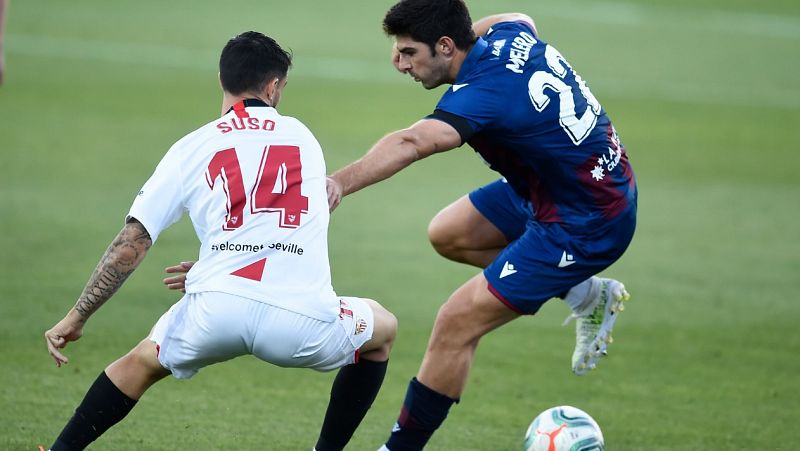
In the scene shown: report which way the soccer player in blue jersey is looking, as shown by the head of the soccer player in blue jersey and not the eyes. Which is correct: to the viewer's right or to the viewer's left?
to the viewer's left

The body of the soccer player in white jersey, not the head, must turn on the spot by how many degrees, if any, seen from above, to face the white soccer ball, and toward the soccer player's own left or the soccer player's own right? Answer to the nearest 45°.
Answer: approximately 90° to the soccer player's own right

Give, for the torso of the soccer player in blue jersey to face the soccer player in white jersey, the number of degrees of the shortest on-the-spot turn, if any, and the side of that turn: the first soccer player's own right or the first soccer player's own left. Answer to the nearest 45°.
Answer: approximately 45° to the first soccer player's own left

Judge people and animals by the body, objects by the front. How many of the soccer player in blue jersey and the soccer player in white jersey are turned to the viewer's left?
1

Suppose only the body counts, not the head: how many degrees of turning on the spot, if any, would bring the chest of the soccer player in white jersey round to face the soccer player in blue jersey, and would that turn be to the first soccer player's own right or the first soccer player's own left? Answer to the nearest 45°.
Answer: approximately 45° to the first soccer player's own right

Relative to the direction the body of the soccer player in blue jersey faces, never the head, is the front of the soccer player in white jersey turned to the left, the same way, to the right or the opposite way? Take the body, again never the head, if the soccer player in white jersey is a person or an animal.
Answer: to the right

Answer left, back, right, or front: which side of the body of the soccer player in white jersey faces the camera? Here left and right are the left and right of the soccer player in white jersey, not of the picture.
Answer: back

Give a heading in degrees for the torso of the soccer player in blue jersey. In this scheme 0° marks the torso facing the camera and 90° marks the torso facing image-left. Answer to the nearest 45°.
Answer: approximately 90°

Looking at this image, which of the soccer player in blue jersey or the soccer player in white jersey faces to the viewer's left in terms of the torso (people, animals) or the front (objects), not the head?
the soccer player in blue jersey
